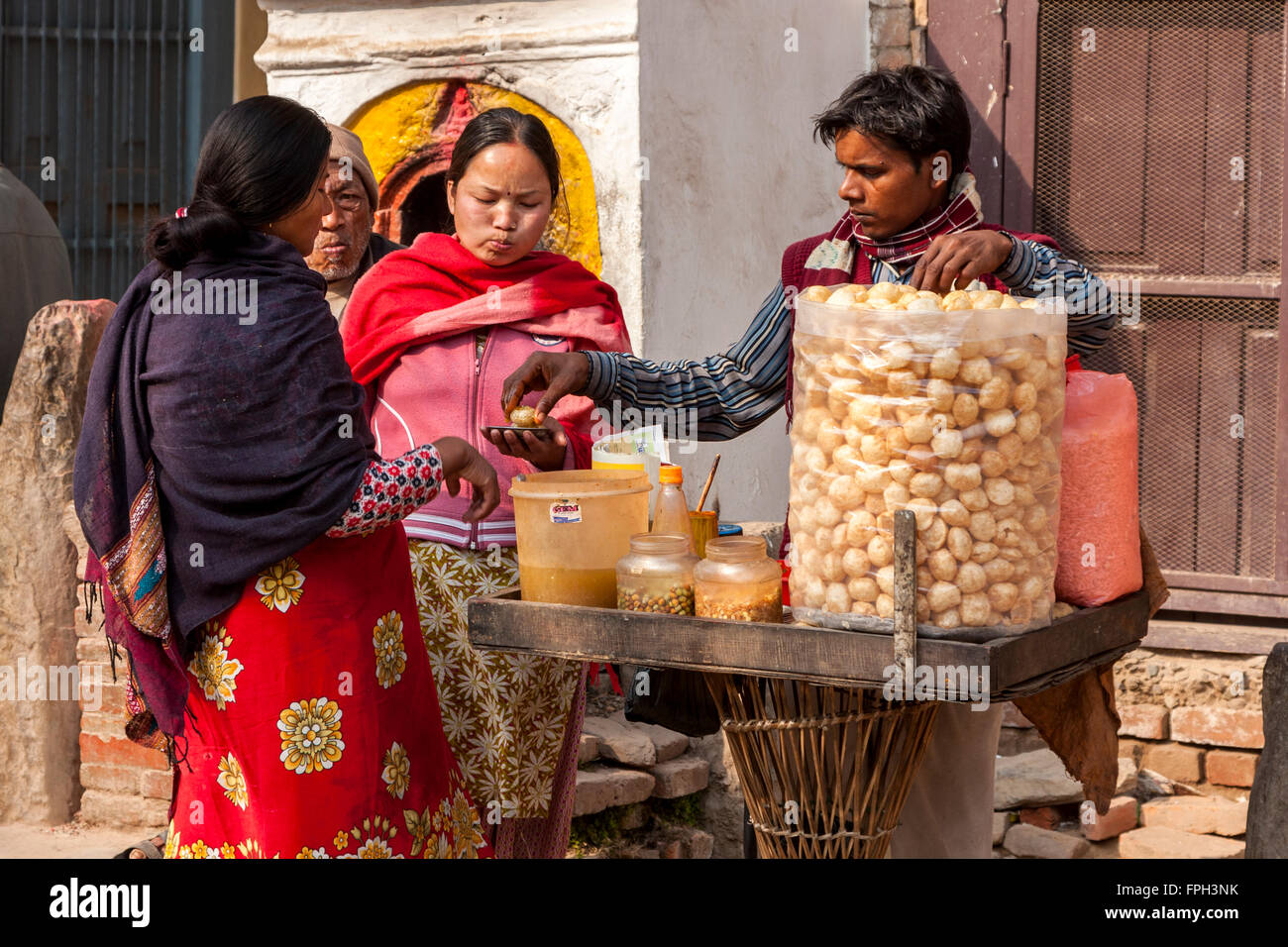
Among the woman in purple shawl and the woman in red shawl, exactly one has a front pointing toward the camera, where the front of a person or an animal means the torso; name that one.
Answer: the woman in red shawl

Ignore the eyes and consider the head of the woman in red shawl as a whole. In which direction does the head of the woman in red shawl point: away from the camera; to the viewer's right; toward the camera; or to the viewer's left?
toward the camera

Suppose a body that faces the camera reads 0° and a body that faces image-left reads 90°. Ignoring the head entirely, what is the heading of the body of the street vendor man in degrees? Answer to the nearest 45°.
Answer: approximately 45°

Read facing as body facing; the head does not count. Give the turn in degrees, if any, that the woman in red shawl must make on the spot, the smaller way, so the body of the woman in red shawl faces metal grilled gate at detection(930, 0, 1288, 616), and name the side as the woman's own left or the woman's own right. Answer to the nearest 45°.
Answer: approximately 135° to the woman's own left

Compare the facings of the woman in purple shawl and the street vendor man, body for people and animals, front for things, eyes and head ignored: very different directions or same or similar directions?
very different directions

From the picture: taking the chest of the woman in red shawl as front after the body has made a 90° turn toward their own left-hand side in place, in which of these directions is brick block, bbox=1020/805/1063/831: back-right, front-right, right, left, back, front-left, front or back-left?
front-left

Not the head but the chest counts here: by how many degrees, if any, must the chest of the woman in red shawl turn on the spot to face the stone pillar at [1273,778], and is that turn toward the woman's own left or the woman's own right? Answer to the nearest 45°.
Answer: approximately 90° to the woman's own left

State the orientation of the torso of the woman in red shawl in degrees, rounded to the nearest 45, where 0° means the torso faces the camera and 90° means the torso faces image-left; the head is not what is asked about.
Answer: approximately 0°

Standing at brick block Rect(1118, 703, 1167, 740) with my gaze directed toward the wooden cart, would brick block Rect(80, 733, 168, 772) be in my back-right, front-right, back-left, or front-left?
front-right

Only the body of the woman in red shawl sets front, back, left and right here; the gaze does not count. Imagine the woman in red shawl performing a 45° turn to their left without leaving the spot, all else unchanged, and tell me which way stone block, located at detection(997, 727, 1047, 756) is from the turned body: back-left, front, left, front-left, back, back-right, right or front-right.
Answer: left

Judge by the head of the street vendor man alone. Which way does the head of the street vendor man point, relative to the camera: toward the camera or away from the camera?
toward the camera

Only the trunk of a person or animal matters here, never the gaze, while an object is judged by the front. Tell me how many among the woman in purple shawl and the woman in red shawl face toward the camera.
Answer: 1

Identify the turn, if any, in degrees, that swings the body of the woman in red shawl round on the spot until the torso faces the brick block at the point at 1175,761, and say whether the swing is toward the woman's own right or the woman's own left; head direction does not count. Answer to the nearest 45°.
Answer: approximately 135° to the woman's own left
